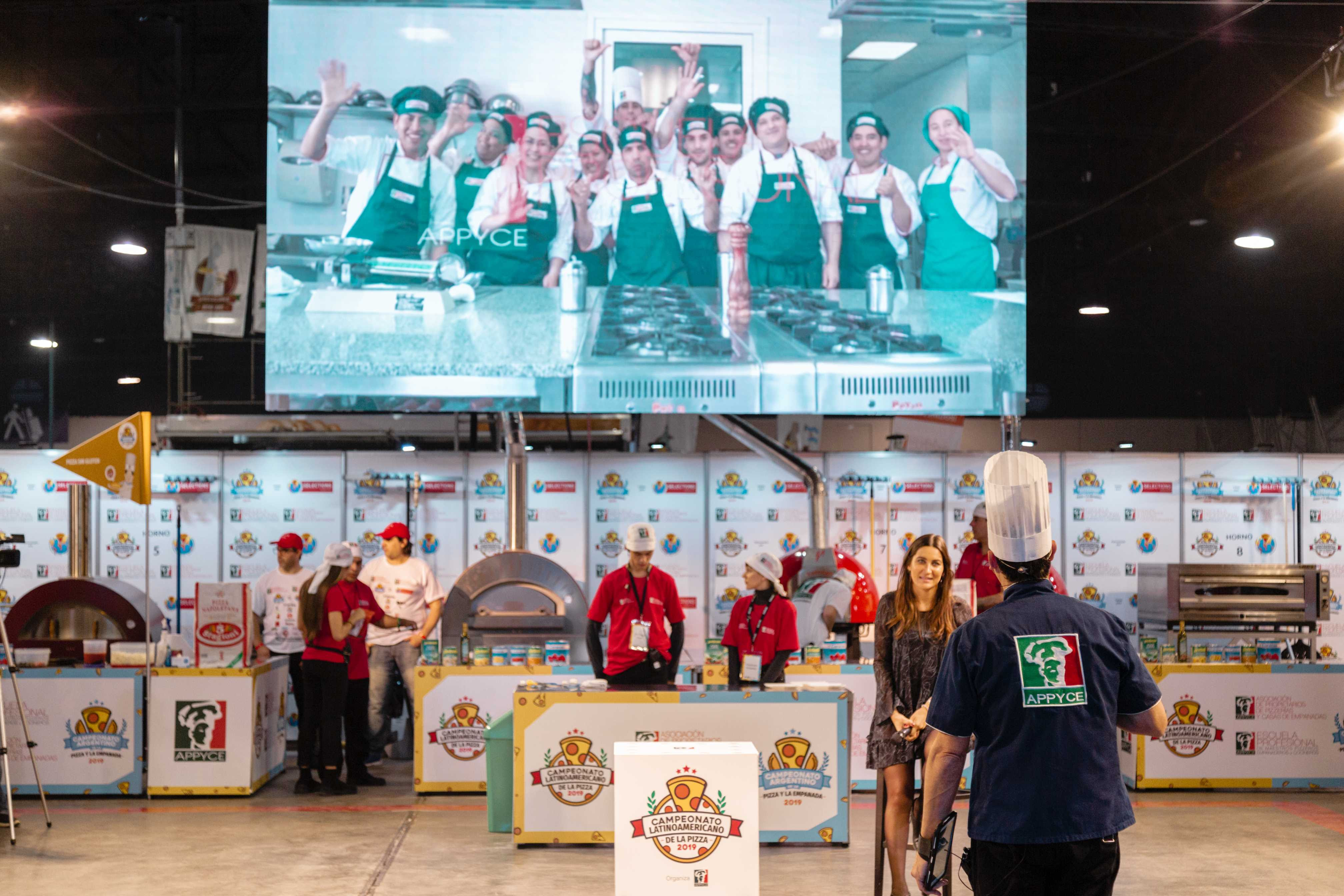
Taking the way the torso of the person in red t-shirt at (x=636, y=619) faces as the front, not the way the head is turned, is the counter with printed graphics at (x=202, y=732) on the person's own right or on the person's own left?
on the person's own right

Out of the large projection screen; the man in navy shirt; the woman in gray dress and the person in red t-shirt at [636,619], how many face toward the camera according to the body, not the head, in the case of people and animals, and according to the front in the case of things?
3

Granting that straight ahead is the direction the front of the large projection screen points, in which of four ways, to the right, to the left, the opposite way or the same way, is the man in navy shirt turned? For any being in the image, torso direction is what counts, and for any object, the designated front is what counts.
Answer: the opposite way

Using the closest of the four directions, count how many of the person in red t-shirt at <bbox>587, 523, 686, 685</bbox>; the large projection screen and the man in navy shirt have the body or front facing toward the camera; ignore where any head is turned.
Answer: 2

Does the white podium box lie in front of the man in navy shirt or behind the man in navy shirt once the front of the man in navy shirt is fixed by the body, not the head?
in front

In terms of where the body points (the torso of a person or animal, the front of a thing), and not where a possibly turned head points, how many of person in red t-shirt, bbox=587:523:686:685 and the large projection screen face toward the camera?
2

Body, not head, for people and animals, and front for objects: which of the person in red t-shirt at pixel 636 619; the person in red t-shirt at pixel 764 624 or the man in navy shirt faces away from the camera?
the man in navy shirt

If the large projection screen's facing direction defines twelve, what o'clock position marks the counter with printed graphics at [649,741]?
The counter with printed graphics is roughly at 12 o'clock from the large projection screen.

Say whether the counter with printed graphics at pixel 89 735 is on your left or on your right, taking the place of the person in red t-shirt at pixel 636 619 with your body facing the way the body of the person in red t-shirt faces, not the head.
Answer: on your right
